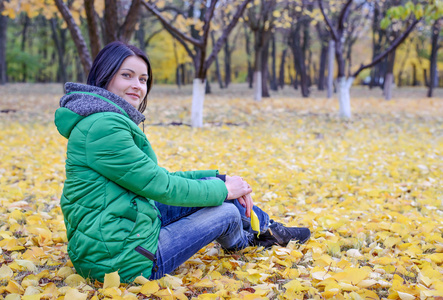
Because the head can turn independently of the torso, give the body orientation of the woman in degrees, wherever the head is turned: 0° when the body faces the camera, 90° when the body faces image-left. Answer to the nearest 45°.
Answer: approximately 270°

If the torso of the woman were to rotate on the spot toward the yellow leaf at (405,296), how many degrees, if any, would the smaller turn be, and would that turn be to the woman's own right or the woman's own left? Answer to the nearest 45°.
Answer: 0° — they already face it

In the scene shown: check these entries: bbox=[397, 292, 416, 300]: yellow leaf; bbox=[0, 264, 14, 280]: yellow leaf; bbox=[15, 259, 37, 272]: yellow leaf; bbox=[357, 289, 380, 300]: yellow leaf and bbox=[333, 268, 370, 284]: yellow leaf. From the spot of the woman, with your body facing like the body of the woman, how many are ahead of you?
3

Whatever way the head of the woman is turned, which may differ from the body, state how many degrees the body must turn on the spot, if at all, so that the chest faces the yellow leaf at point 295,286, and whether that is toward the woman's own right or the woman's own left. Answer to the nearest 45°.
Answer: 0° — they already face it

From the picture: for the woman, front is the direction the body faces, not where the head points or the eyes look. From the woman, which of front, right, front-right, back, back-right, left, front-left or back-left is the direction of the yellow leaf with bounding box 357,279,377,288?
front

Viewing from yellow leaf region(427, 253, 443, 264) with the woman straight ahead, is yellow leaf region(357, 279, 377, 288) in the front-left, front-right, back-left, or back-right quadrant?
front-left

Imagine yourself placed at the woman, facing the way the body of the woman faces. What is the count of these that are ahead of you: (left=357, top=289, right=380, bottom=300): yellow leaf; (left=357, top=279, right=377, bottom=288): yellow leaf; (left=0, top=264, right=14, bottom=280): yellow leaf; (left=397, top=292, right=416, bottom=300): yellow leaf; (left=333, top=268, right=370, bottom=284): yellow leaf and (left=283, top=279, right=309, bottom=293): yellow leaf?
5

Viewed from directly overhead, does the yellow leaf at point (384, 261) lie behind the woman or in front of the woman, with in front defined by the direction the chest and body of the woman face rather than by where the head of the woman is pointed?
in front

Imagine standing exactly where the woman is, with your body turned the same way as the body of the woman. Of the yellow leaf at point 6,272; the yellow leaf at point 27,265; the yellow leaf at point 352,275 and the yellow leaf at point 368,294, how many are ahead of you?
2

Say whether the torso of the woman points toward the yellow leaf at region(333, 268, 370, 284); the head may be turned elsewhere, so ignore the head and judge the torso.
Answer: yes
